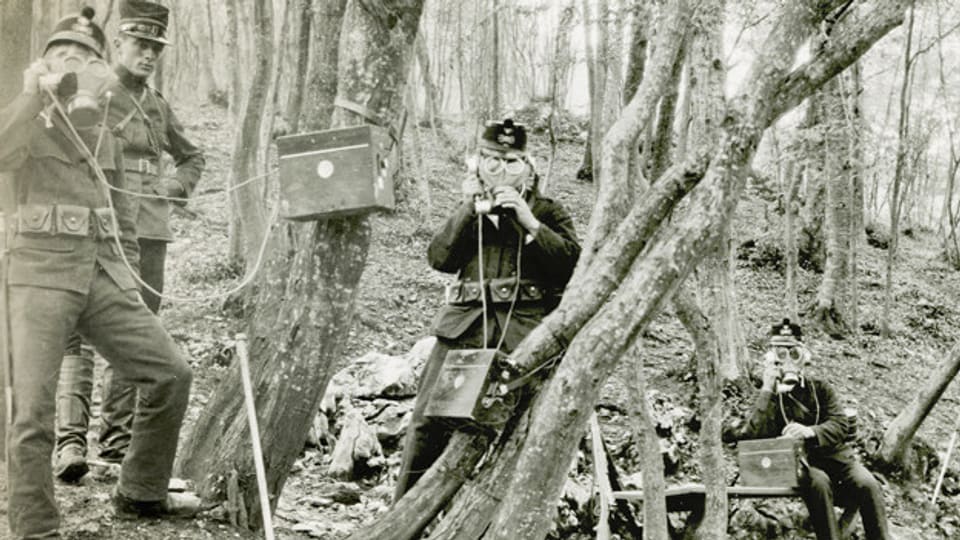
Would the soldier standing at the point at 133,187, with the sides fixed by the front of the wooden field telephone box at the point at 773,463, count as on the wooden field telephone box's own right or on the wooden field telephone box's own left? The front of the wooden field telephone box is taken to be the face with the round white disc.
on the wooden field telephone box's own right

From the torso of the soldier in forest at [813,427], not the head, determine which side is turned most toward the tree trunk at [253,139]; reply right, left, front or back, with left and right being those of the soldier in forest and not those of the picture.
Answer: right

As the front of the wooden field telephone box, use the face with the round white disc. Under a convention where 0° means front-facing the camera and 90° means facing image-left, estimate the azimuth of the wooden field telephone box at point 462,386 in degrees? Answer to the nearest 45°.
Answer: approximately 0°

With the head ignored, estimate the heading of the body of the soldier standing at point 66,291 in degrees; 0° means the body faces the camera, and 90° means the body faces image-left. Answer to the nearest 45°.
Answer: approximately 315°
